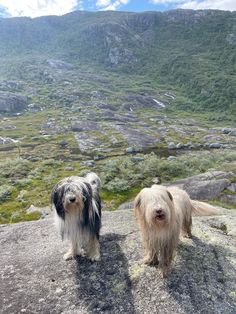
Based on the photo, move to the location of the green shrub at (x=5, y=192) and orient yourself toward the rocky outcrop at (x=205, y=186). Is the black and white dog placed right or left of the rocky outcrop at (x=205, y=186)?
right

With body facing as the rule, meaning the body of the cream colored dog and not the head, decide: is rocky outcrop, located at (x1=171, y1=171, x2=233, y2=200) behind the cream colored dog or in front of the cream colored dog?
behind

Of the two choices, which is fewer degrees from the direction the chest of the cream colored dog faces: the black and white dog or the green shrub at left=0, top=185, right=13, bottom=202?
the black and white dog

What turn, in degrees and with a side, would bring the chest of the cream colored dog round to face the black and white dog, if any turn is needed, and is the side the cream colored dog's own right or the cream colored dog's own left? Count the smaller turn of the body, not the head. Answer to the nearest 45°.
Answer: approximately 45° to the cream colored dog's own right

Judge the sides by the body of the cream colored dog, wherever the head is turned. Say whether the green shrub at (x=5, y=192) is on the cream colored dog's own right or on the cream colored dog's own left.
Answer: on the cream colored dog's own right

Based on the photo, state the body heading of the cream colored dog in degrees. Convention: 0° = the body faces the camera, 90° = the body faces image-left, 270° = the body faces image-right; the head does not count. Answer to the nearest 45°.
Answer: approximately 45°
